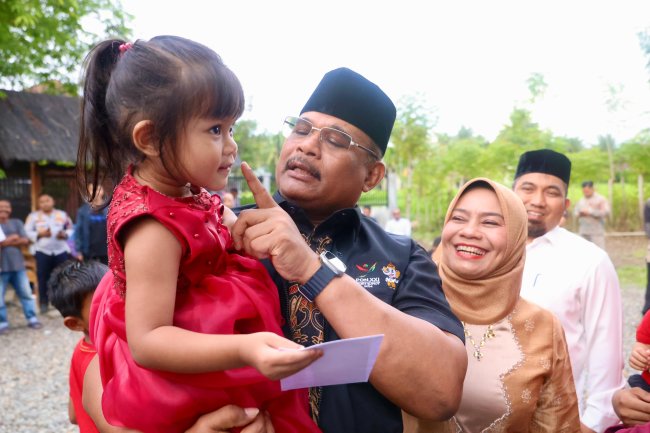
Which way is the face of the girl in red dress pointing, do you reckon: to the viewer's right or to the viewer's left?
to the viewer's right

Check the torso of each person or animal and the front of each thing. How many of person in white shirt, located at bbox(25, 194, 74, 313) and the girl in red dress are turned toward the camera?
1

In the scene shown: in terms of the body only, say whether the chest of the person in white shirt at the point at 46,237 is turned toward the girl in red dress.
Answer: yes

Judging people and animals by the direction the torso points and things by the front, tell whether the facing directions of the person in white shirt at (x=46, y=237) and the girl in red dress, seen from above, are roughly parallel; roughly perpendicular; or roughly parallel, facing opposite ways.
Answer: roughly perpendicular

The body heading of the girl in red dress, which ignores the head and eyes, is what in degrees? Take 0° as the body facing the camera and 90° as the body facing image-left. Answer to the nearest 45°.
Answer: approximately 270°

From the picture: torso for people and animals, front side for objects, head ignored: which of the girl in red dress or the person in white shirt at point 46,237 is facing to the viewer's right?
the girl in red dress

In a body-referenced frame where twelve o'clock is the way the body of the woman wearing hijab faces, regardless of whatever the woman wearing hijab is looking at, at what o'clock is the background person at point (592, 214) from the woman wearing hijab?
The background person is roughly at 5 o'clock from the woman wearing hijab.

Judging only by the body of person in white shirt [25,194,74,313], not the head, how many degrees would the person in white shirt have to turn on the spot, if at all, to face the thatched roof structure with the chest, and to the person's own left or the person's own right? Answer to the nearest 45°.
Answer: approximately 180°

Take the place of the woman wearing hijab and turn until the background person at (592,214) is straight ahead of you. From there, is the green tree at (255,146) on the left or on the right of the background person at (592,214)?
left

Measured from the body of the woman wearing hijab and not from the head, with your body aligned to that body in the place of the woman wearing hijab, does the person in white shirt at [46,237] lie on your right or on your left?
on your right

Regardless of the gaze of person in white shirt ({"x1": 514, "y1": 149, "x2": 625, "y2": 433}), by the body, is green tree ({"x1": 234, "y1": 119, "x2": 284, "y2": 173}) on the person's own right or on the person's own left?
on the person's own right

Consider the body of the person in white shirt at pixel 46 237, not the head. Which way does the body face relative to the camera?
toward the camera

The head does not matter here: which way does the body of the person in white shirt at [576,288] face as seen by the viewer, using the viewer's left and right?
facing the viewer and to the left of the viewer

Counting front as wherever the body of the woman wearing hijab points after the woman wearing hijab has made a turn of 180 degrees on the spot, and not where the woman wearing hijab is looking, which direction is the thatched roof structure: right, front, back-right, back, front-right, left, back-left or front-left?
left

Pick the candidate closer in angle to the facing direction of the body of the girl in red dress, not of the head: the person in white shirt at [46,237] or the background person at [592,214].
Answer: the background person

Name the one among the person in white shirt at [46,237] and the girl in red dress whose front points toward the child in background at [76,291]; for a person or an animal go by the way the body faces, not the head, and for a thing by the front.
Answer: the person in white shirt
